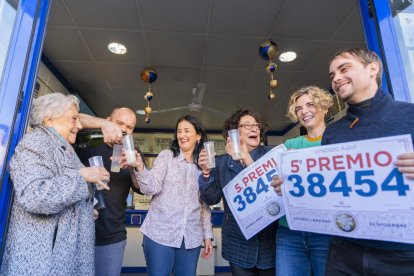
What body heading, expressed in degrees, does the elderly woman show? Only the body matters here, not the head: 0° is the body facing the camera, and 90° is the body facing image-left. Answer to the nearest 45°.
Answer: approximately 270°

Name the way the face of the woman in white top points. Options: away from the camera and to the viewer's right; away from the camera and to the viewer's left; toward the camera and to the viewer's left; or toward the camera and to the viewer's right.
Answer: toward the camera and to the viewer's left

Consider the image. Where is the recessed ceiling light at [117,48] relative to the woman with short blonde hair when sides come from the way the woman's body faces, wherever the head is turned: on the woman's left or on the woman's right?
on the woman's right

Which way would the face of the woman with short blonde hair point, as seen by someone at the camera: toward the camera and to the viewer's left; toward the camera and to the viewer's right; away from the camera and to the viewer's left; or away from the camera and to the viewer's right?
toward the camera and to the viewer's left

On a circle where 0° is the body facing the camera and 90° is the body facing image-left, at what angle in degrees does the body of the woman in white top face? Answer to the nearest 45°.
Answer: approximately 0°

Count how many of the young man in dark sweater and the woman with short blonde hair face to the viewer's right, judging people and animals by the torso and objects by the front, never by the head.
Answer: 0

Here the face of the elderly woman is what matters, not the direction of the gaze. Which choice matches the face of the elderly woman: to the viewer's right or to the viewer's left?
to the viewer's right

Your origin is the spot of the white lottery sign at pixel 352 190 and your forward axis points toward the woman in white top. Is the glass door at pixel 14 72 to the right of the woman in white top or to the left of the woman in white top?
left
